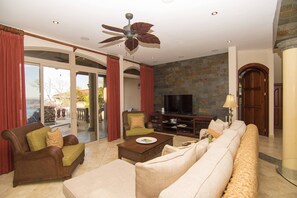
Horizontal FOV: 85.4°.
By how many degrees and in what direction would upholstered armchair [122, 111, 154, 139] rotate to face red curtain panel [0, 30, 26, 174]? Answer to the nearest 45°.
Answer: approximately 90° to its right

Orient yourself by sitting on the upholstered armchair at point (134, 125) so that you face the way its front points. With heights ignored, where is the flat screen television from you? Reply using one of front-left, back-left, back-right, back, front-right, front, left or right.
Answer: left

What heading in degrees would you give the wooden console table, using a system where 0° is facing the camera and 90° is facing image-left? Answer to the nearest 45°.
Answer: approximately 45°

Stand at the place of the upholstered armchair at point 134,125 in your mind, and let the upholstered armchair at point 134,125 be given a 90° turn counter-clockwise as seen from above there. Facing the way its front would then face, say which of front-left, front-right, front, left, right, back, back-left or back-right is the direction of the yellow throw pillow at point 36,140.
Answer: back

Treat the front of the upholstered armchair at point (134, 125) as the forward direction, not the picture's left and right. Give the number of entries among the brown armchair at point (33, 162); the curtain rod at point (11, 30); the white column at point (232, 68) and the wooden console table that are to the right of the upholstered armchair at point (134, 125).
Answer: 2

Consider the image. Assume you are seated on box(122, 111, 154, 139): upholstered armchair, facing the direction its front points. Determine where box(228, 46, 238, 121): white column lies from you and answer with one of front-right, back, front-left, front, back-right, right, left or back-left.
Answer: front-left

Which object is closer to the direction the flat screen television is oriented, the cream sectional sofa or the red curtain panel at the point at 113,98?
the cream sectional sofa

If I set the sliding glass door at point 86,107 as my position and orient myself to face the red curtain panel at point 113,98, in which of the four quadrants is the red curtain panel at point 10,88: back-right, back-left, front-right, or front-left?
back-right

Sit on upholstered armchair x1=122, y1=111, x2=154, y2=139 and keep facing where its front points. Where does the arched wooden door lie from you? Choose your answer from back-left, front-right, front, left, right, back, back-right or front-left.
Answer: front-left

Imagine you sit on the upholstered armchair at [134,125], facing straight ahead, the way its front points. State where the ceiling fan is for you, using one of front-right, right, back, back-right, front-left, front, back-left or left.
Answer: front-right

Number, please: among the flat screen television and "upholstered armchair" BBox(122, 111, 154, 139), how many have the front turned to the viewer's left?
0

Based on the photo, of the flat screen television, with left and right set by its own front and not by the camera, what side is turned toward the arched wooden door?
left
